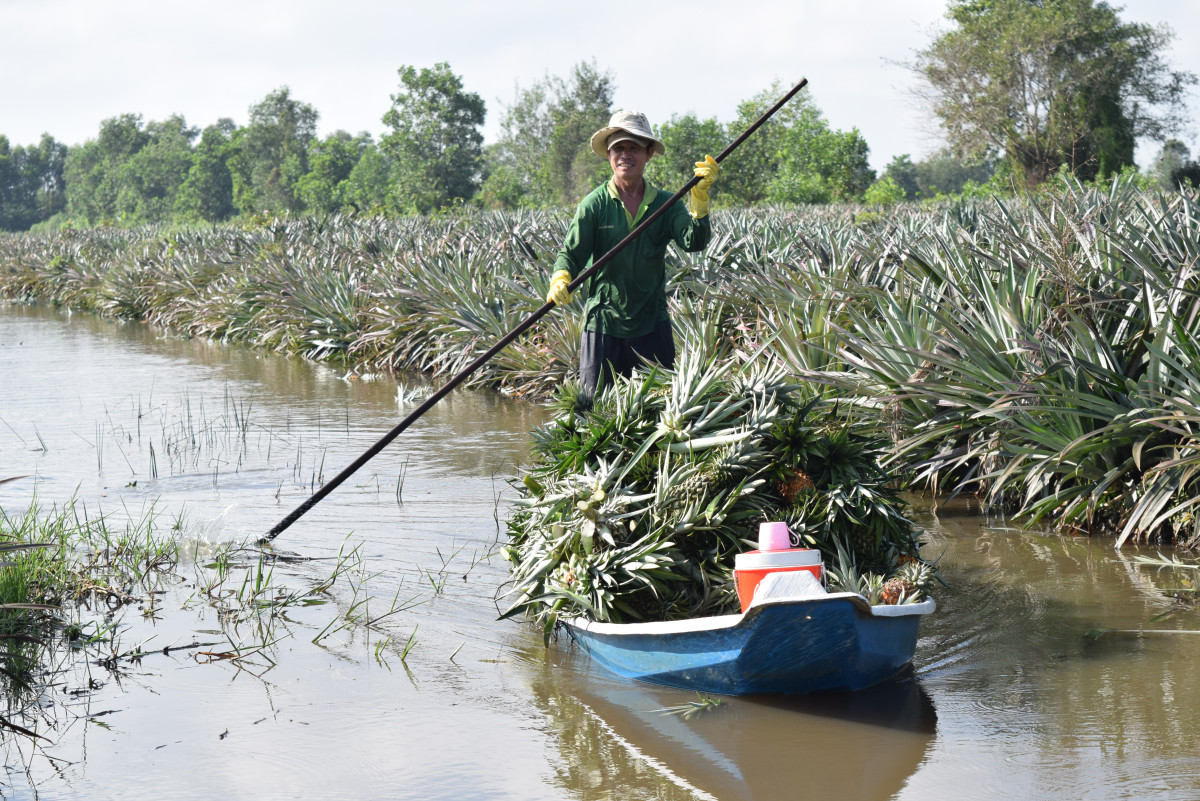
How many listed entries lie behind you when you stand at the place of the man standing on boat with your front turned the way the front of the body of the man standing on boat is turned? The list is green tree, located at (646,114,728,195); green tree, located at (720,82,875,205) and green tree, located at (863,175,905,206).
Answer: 3

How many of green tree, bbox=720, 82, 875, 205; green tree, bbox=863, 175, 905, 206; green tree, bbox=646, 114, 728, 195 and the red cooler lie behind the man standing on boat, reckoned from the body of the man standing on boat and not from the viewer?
3

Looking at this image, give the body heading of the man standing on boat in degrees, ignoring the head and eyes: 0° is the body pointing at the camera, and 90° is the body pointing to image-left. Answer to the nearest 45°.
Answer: approximately 0°

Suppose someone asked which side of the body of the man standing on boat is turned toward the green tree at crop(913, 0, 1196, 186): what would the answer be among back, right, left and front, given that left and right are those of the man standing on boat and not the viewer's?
back

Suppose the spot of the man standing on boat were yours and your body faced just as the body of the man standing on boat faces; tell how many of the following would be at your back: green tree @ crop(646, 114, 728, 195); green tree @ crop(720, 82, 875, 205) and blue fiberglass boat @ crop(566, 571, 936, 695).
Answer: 2

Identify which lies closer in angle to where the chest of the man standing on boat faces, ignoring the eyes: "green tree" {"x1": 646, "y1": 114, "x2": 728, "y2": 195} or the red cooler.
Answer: the red cooler

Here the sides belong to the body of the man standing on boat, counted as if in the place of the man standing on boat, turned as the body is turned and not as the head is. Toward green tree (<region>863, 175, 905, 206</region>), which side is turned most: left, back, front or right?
back

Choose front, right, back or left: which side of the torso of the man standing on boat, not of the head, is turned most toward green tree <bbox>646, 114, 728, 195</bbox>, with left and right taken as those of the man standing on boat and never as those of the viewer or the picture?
back
